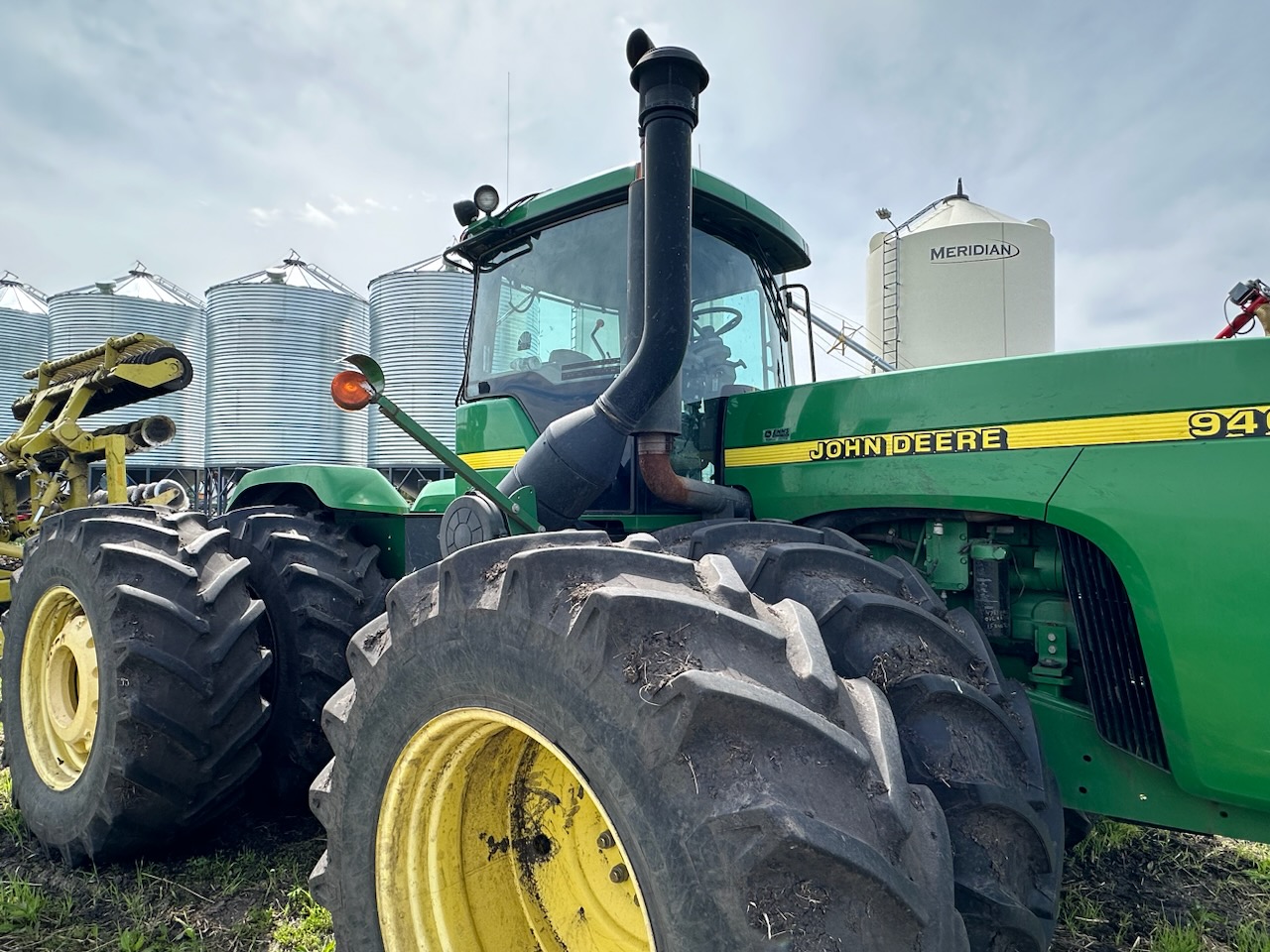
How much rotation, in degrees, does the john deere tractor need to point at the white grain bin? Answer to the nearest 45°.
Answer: approximately 90° to its left

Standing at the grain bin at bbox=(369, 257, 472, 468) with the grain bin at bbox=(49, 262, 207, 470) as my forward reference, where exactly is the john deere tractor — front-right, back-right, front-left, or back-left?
back-left

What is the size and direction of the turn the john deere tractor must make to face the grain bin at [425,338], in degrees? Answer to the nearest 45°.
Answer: approximately 135° to its left

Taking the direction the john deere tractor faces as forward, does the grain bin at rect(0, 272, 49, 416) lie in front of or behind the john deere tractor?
behind

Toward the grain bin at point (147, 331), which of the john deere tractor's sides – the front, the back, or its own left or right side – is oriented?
back

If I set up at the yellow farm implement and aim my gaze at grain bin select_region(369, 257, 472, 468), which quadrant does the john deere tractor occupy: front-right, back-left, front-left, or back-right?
back-right

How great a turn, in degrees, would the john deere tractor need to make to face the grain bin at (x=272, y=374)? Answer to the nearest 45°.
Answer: approximately 180°

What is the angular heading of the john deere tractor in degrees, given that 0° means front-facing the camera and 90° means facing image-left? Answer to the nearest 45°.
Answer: approximately 315°

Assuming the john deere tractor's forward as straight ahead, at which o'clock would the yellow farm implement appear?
The yellow farm implement is roughly at 6 o'clock from the john deere tractor.

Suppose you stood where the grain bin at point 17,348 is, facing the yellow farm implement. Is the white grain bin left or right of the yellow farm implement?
left
